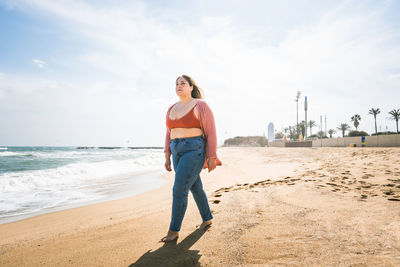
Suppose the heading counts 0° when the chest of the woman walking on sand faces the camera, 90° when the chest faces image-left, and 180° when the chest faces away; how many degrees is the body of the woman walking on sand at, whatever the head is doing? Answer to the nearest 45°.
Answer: approximately 45°
